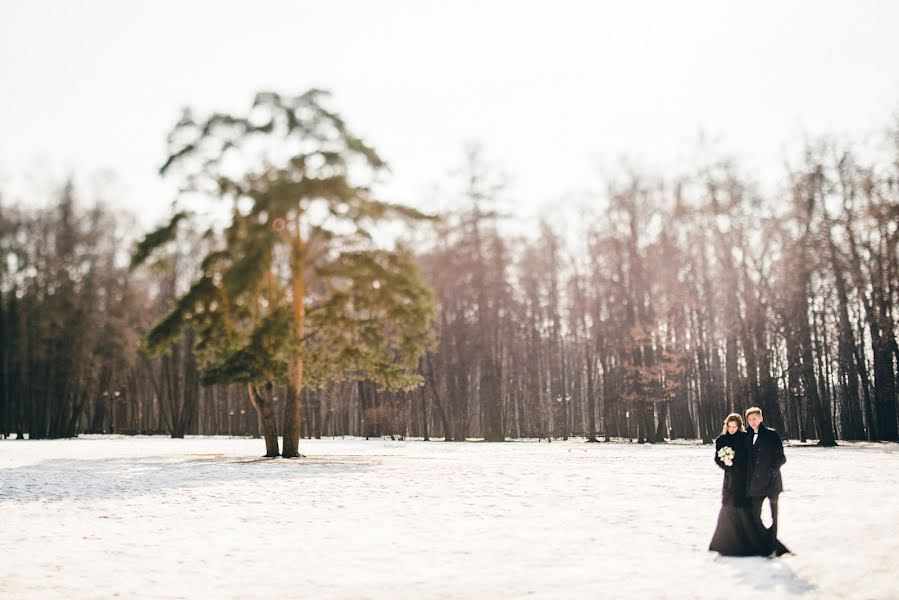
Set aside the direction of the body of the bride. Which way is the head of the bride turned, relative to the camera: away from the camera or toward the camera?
toward the camera

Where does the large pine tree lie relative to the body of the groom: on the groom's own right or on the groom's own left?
on the groom's own right

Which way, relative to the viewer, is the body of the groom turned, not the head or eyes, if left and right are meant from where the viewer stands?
facing the viewer and to the left of the viewer
